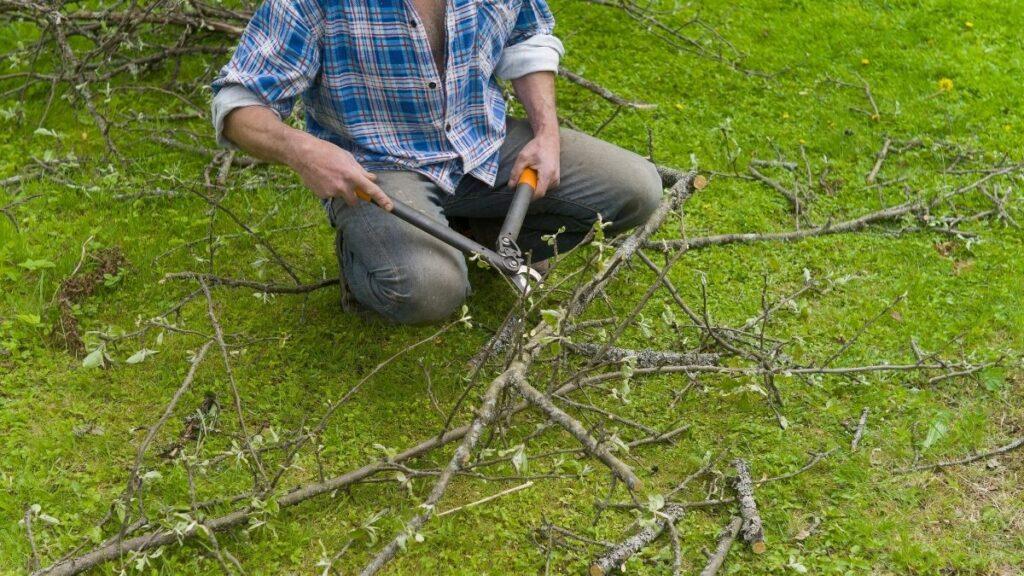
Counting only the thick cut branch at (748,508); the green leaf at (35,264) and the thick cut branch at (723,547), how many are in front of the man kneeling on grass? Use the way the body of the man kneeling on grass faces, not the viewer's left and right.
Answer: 2

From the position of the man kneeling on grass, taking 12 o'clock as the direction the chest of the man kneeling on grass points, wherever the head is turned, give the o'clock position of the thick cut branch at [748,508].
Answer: The thick cut branch is roughly at 12 o'clock from the man kneeling on grass.

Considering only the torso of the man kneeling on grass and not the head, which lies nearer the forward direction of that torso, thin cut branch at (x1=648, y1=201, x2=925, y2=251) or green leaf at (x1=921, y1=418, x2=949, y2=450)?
the green leaf

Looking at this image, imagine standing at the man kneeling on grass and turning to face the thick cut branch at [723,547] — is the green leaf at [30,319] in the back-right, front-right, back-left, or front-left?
back-right

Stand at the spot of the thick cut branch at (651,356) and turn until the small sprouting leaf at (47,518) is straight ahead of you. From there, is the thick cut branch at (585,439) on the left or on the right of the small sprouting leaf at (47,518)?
left

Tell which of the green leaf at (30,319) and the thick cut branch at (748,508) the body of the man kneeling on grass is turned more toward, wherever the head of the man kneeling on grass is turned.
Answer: the thick cut branch

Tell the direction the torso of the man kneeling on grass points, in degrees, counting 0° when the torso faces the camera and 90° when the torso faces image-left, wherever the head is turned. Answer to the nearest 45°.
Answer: approximately 315°

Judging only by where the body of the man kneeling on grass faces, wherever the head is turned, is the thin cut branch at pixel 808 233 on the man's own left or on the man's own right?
on the man's own left

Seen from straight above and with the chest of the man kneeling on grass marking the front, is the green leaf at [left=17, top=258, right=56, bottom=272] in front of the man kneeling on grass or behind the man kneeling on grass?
behind
